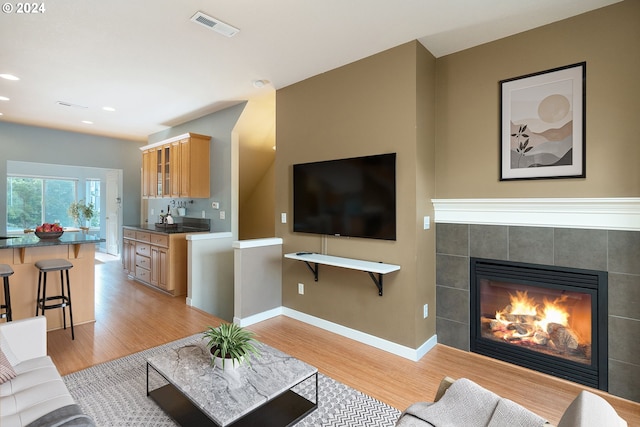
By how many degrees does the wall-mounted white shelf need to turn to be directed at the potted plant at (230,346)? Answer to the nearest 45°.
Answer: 0° — it already faces it

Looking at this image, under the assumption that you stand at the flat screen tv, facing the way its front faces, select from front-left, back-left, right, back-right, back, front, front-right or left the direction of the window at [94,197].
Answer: right

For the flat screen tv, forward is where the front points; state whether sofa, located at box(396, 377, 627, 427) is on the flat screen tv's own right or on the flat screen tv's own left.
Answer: on the flat screen tv's own left

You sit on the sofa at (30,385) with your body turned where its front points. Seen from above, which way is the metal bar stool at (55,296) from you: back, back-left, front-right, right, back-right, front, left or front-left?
left

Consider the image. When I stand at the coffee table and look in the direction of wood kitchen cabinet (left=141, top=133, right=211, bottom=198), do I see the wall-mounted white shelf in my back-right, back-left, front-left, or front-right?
front-right

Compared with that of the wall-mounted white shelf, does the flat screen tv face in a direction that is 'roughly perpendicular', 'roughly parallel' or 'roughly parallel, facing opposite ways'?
roughly parallel

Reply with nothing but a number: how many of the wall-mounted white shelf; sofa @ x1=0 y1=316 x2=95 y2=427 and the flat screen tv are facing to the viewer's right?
1

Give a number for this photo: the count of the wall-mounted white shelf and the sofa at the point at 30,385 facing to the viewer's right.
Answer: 1

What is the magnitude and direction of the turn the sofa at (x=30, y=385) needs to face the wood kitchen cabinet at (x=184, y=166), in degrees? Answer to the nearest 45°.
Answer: approximately 45° to its left

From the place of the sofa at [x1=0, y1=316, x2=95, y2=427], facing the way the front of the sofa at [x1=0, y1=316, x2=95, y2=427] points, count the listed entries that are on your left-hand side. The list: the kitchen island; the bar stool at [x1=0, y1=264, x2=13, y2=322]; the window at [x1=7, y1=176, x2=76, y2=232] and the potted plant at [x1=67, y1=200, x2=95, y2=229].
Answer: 4

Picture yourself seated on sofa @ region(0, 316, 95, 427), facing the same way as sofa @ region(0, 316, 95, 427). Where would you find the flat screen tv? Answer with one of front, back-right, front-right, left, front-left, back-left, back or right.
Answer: front

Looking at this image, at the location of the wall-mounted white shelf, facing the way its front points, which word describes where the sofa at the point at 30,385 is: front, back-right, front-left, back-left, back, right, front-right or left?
front

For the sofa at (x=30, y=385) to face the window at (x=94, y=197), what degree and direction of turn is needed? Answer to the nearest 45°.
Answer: approximately 90° to its left

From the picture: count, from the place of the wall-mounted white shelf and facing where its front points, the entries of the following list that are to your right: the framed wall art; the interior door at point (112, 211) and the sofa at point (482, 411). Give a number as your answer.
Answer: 1

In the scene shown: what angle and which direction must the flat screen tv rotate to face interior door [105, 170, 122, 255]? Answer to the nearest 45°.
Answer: approximately 90° to its right

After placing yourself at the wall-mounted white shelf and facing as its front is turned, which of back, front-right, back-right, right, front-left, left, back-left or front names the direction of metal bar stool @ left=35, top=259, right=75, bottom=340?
front-right

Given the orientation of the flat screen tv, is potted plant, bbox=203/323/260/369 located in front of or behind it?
in front

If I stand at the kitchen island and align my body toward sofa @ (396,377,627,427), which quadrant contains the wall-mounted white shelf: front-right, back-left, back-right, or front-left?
front-left

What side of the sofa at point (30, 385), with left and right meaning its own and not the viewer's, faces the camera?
right
